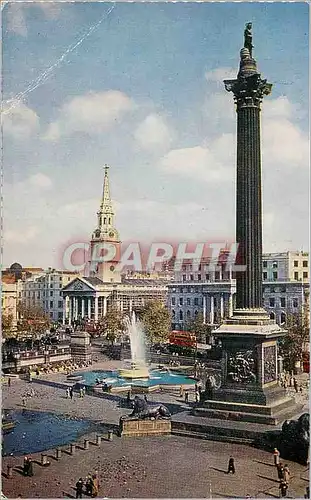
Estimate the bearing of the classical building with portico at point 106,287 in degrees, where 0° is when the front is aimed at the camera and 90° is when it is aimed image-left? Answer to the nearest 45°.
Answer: approximately 45°

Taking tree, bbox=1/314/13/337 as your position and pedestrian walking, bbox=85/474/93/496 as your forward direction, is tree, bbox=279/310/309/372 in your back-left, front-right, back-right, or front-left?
front-left

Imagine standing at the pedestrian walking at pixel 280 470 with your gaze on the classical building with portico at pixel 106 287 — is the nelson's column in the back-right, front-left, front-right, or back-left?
front-right

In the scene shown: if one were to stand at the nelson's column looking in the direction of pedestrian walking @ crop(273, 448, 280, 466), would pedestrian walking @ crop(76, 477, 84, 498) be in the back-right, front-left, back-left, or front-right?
front-right

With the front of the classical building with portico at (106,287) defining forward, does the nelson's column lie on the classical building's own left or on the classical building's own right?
on the classical building's own left

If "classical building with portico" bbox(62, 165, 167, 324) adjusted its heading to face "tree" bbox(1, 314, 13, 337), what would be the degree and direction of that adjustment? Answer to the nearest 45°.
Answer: approximately 45° to its right
